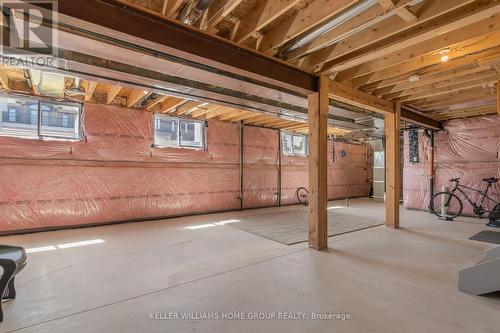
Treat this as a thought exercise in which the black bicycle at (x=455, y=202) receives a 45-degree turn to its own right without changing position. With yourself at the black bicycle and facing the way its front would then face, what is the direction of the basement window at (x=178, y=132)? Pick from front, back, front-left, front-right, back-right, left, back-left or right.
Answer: left

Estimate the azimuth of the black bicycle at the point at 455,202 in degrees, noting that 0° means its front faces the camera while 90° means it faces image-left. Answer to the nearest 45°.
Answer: approximately 90°

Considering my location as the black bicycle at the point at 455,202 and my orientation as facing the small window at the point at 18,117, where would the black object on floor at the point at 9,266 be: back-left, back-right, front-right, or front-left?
front-left

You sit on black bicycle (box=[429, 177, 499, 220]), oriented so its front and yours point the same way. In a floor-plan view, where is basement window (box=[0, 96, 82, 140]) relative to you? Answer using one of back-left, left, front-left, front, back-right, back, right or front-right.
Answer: front-left

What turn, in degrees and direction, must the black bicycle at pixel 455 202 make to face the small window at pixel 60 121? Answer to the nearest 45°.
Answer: approximately 45° to its left

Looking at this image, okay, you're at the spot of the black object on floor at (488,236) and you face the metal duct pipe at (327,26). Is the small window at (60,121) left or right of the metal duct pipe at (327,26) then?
right

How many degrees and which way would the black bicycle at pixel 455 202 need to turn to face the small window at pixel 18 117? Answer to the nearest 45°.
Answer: approximately 45° to its left

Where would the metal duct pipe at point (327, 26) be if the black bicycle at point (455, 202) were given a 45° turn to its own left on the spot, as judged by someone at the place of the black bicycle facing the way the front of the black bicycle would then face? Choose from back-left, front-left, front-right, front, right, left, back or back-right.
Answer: front-left

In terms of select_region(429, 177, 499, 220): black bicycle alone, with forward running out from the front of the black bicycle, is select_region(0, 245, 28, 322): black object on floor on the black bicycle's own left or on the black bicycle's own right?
on the black bicycle's own left

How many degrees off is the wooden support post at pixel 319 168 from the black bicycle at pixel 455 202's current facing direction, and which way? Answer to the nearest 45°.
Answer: approximately 90° to its left

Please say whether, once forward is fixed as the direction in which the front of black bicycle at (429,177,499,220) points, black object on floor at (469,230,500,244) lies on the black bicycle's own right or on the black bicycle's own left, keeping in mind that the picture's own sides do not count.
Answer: on the black bicycle's own left

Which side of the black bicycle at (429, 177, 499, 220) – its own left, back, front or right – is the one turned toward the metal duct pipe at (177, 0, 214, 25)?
left
